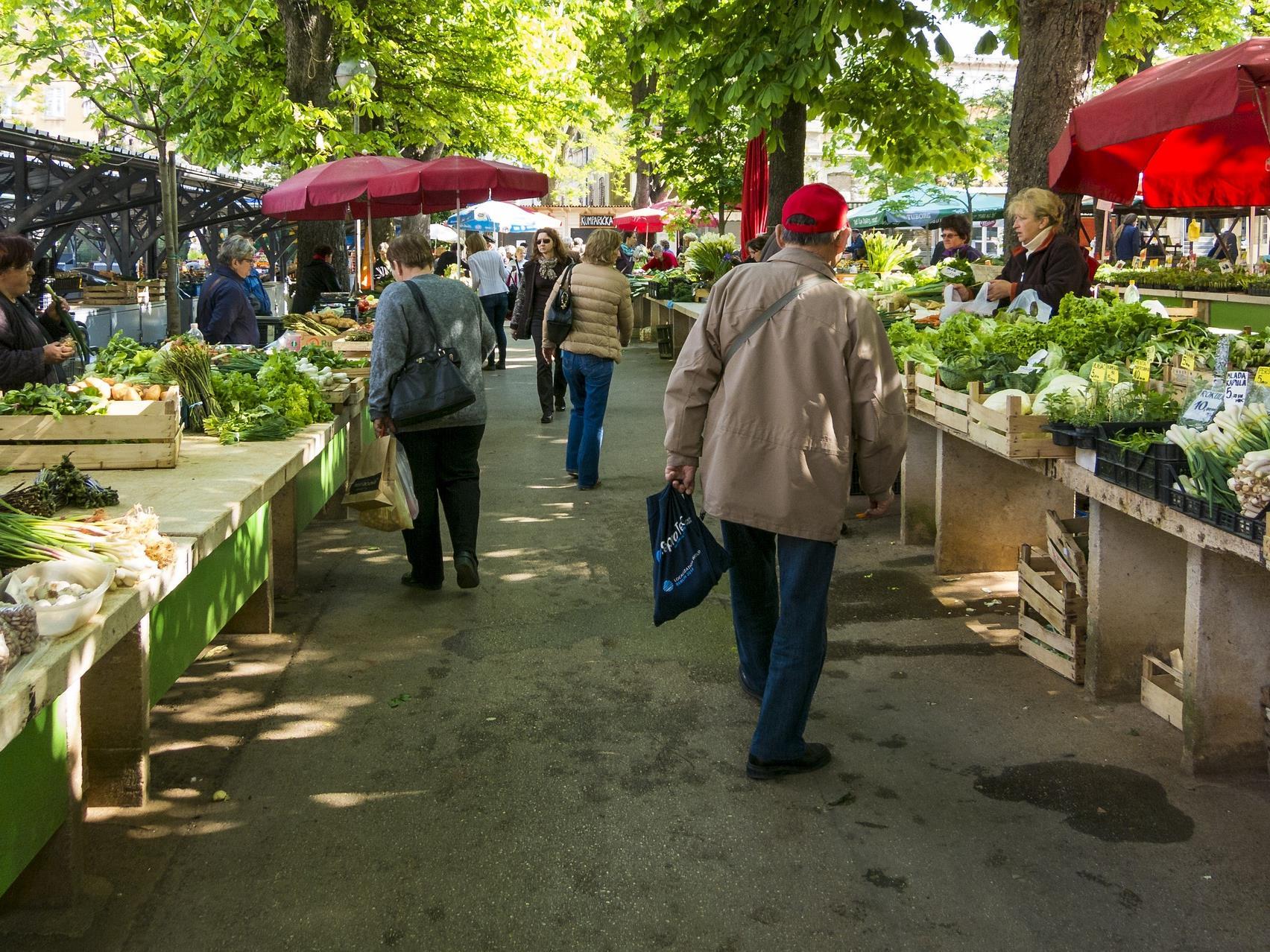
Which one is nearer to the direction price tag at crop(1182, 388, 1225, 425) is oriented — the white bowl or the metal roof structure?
the white bowl

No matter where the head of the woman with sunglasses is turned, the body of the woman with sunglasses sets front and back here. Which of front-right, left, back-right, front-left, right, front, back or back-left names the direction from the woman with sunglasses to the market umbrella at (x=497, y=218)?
back

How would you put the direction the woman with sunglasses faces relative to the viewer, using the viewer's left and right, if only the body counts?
facing the viewer

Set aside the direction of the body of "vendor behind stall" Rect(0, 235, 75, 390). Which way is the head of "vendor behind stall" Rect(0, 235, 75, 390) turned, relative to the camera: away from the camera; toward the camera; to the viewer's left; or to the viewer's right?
to the viewer's right

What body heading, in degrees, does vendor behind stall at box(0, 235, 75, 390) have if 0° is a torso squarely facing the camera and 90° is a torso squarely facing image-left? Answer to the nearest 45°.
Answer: approximately 270°

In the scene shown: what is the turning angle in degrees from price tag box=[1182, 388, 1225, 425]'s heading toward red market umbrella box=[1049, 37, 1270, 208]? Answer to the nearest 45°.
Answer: approximately 135° to its right

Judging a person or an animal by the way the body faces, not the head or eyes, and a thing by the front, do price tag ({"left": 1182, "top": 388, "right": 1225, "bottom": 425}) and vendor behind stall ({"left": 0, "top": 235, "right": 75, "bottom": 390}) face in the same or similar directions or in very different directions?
very different directions

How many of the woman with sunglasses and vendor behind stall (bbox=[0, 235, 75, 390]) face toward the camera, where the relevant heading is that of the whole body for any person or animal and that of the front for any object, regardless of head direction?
1

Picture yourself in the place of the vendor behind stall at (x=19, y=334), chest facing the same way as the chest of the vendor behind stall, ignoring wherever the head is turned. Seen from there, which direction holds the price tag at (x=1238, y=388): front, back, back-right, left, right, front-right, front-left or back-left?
front-right

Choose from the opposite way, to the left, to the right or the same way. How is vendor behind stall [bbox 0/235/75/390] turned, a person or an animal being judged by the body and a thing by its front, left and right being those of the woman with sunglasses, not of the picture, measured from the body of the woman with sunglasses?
to the left

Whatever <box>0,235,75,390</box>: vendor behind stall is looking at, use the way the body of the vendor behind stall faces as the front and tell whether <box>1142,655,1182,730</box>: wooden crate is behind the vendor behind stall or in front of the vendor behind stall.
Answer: in front

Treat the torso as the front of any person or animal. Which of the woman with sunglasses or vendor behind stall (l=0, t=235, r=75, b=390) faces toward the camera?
the woman with sunglasses

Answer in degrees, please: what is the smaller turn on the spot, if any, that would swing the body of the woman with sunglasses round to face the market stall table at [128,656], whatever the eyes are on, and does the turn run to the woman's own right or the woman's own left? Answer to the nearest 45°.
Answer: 0° — they already face it

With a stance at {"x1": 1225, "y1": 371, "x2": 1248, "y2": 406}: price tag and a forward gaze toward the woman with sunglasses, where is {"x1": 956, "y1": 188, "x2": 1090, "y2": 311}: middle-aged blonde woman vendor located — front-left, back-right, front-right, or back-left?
front-right
